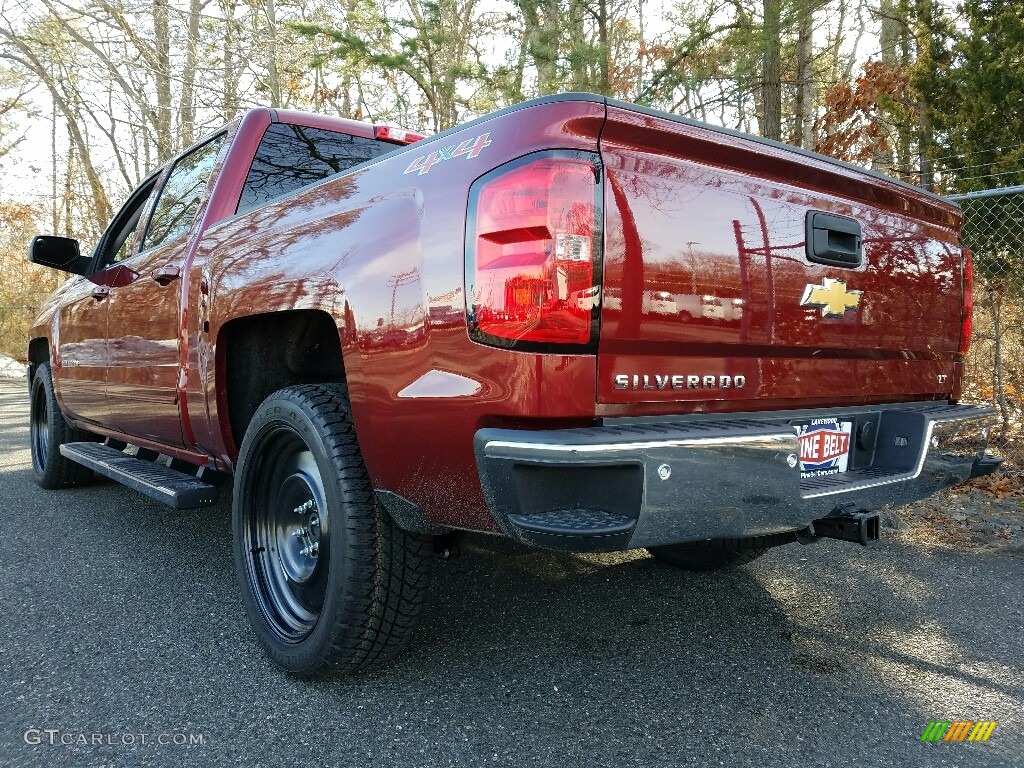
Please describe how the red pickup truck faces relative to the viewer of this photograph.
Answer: facing away from the viewer and to the left of the viewer

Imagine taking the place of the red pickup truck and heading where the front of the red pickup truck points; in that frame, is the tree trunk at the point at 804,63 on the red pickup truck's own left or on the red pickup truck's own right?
on the red pickup truck's own right

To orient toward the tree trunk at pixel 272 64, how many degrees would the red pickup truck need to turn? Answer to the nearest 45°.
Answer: approximately 45° to its right
